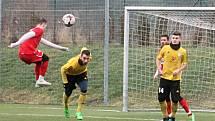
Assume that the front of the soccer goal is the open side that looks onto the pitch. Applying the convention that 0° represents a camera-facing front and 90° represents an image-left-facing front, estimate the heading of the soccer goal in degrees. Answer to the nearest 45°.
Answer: approximately 0°
